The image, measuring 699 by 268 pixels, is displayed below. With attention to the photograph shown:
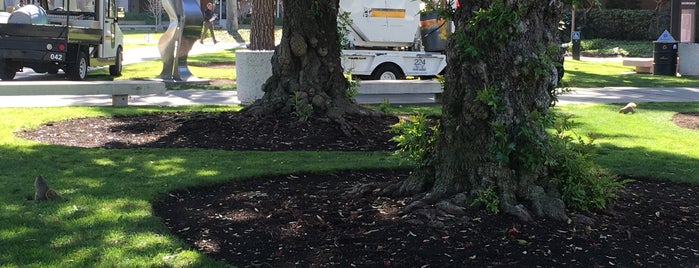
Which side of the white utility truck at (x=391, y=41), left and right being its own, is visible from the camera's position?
left

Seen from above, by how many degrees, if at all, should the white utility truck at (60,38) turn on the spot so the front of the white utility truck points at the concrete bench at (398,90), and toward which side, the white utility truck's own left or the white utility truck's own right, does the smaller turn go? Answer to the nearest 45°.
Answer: approximately 90° to the white utility truck's own right

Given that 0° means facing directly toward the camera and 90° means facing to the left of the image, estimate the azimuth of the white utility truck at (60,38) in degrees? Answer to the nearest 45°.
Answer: approximately 225°

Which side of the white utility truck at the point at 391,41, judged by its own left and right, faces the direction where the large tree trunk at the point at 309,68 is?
left

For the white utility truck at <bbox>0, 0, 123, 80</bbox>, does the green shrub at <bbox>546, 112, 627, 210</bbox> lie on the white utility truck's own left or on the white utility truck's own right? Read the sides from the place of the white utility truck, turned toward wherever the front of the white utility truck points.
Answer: on the white utility truck's own right

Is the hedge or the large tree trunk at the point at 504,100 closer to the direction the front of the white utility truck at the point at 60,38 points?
the hedge

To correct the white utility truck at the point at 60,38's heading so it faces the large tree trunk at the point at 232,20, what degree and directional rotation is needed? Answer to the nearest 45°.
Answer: approximately 45° to its left
